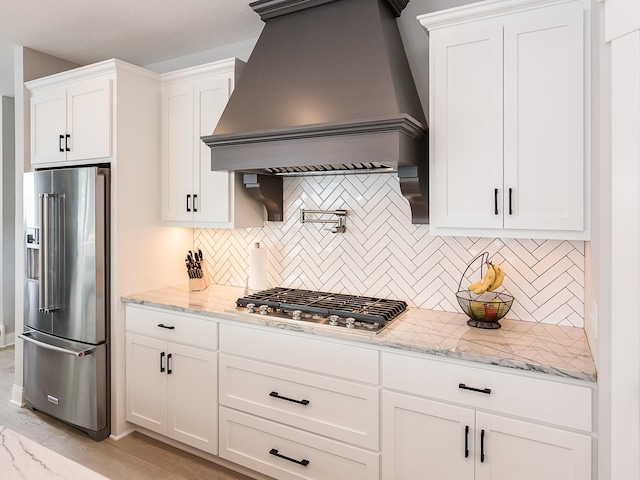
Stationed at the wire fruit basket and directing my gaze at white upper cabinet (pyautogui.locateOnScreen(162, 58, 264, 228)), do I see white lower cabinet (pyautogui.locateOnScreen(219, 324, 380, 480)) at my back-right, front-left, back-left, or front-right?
front-left

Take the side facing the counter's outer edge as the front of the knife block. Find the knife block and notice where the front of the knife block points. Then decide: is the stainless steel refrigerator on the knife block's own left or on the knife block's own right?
on the knife block's own right

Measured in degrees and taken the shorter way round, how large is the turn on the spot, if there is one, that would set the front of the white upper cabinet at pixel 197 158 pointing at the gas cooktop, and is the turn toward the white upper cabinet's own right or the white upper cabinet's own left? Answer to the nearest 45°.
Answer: approximately 90° to the white upper cabinet's own left

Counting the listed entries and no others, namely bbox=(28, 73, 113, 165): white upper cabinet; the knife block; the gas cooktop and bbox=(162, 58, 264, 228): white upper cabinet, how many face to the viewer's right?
0

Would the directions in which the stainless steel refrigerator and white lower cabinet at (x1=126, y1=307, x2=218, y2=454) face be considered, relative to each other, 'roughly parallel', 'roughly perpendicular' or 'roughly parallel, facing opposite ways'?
roughly parallel

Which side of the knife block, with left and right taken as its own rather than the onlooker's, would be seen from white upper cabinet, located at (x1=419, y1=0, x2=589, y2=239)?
left

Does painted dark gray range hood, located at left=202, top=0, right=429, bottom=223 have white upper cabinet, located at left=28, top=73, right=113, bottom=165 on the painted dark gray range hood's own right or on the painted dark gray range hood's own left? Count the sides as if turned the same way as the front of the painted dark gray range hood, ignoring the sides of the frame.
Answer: on the painted dark gray range hood's own right

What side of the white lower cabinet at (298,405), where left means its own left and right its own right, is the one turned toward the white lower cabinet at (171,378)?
right

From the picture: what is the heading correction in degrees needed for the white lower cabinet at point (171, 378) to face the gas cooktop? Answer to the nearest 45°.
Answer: approximately 90° to its left

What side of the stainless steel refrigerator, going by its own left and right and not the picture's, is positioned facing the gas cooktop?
left

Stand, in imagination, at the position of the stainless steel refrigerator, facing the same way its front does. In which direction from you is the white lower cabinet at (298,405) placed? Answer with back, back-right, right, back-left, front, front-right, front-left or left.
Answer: left
